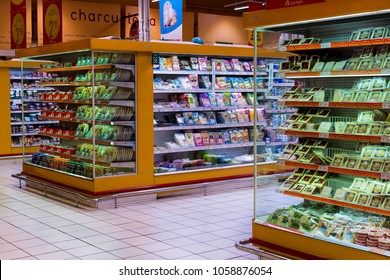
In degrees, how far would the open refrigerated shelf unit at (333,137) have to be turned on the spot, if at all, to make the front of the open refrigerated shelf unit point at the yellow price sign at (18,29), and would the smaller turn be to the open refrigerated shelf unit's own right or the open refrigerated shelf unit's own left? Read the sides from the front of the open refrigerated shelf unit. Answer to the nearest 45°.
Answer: approximately 90° to the open refrigerated shelf unit's own right

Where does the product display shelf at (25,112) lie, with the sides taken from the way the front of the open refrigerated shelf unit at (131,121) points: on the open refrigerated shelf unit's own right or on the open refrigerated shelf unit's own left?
on the open refrigerated shelf unit's own right

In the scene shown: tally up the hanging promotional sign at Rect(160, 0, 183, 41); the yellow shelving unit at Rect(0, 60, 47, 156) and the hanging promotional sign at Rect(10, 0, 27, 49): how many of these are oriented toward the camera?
3

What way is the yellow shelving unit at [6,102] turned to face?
toward the camera

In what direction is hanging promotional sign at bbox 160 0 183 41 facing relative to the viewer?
toward the camera

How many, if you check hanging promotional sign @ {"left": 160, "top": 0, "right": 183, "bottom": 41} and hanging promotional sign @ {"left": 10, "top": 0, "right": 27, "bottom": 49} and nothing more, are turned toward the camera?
2

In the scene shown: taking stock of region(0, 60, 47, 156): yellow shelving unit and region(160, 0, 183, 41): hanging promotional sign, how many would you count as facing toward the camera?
2
